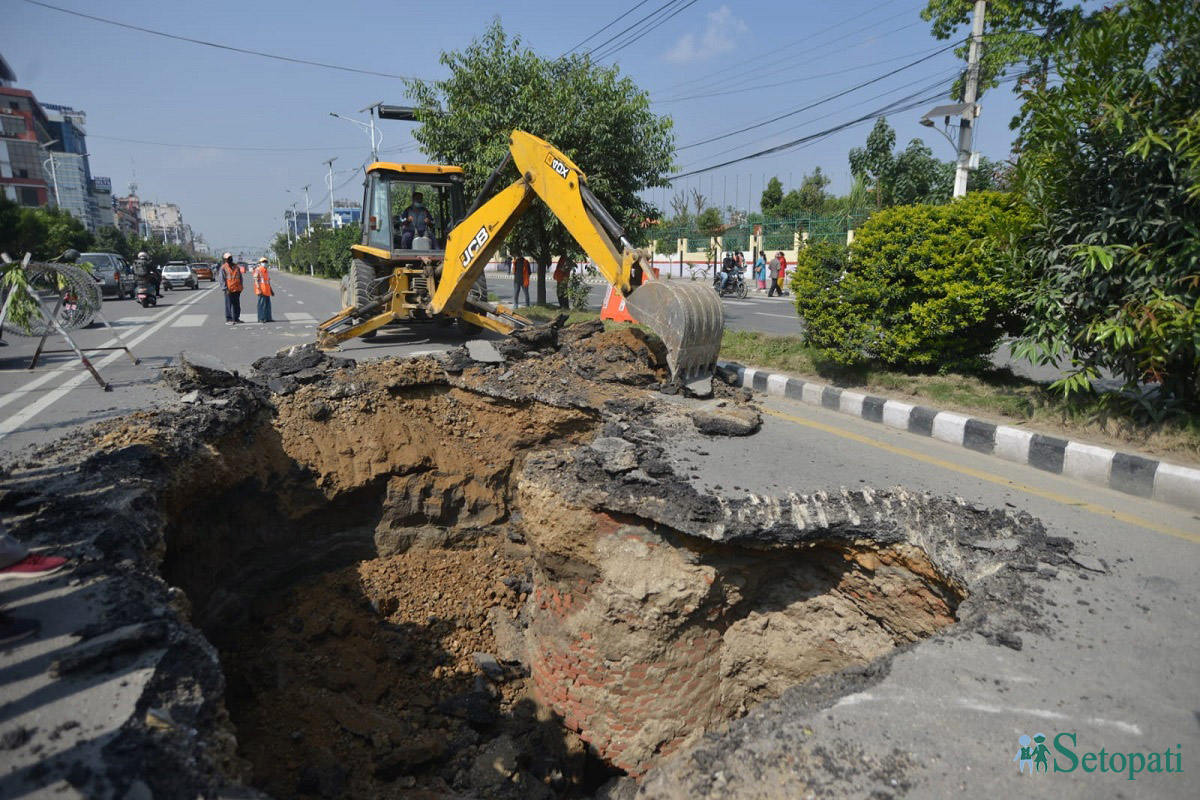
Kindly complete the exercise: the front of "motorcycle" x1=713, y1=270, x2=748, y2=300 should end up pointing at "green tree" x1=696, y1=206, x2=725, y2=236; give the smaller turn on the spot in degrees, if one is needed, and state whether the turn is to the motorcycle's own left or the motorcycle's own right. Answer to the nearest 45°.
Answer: approximately 135° to the motorcycle's own left

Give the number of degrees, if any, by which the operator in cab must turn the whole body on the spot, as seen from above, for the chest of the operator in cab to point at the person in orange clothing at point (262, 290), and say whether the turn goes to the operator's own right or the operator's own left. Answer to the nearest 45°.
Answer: approximately 135° to the operator's own right

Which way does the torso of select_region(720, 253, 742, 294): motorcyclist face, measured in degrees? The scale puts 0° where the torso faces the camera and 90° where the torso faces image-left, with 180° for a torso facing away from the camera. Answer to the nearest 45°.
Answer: approximately 315°

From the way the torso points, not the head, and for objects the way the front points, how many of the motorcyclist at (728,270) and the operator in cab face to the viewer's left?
0

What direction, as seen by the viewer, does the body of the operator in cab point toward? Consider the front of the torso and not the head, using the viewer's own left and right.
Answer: facing the viewer

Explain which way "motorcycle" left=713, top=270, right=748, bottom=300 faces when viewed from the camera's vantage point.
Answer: facing the viewer and to the right of the viewer

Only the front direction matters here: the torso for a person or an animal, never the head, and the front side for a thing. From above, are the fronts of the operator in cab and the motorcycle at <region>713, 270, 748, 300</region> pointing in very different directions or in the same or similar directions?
same or similar directions

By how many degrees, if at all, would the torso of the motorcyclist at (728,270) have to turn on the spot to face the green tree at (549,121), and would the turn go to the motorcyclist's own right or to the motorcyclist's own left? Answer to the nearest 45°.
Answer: approximately 45° to the motorcyclist's own right

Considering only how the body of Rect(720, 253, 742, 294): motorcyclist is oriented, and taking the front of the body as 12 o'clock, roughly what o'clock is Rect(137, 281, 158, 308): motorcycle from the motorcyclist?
The motorcycle is roughly at 4 o'clock from the motorcyclist.

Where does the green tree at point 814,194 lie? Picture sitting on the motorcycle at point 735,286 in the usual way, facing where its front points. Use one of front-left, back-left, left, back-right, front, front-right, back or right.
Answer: back-left

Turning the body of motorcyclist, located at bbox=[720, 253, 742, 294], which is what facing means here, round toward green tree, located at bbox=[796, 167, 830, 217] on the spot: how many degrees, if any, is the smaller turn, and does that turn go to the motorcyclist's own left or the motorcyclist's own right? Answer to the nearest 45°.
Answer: approximately 135° to the motorcyclist's own left

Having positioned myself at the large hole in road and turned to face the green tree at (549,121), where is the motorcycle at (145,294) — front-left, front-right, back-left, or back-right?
front-left

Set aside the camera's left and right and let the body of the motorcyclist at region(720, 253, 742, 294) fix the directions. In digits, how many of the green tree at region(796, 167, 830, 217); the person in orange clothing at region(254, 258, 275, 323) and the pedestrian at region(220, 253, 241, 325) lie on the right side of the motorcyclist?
2
